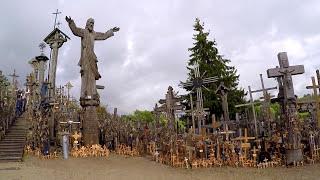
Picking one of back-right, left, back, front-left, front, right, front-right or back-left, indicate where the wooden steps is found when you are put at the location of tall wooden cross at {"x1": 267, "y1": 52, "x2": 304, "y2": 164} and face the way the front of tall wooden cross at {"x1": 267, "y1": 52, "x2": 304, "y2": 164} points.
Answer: right

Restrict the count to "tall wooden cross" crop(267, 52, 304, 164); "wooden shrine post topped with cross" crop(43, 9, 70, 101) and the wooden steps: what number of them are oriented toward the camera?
3

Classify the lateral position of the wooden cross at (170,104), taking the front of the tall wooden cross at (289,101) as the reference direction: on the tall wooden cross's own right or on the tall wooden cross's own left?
on the tall wooden cross's own right

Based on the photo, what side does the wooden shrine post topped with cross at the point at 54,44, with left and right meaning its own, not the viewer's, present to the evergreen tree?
left

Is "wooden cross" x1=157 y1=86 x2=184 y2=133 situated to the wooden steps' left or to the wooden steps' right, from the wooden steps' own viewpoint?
on its left

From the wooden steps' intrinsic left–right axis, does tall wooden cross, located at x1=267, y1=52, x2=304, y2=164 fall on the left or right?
on its left

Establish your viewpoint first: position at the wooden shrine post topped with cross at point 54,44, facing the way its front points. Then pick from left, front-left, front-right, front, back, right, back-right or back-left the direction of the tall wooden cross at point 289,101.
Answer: front-left

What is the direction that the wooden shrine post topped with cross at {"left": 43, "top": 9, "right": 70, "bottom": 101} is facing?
toward the camera

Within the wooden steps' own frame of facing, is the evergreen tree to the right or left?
on its left

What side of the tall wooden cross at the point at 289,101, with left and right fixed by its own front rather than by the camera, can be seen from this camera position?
front

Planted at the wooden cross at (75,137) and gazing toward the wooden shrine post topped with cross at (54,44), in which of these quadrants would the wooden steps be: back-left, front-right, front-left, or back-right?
front-left

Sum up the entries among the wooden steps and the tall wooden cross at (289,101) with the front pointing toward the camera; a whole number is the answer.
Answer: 2

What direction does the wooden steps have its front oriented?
toward the camera

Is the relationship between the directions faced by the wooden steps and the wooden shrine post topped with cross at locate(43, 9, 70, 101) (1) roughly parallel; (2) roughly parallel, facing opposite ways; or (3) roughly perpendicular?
roughly parallel
